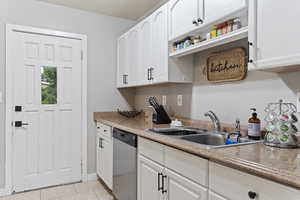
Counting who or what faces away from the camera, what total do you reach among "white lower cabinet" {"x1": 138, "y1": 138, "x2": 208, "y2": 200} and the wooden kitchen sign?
0

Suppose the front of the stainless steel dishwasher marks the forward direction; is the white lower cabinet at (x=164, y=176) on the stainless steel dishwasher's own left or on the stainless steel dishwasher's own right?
on the stainless steel dishwasher's own left

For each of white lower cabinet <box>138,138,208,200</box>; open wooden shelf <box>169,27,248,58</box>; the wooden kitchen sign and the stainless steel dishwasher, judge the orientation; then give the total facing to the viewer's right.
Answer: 0

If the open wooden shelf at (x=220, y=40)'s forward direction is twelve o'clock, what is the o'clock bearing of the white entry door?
The white entry door is roughly at 2 o'clock from the open wooden shelf.

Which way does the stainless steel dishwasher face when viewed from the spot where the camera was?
facing the viewer and to the left of the viewer

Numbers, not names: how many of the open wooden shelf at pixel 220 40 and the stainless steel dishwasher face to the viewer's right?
0

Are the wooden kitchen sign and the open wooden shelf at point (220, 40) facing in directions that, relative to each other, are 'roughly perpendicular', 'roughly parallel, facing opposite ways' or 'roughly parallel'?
roughly parallel

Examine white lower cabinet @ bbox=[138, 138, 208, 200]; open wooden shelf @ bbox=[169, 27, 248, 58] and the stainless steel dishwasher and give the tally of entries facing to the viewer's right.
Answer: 0

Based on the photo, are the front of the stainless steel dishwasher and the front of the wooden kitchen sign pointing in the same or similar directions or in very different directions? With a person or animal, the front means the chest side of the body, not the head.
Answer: same or similar directions

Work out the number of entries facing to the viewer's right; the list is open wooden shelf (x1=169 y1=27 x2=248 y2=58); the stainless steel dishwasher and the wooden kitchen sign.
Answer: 0
